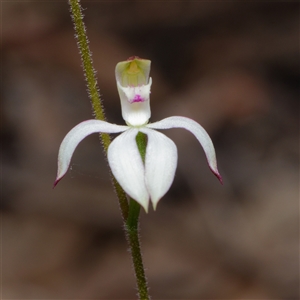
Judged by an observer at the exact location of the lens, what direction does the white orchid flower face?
facing the viewer
